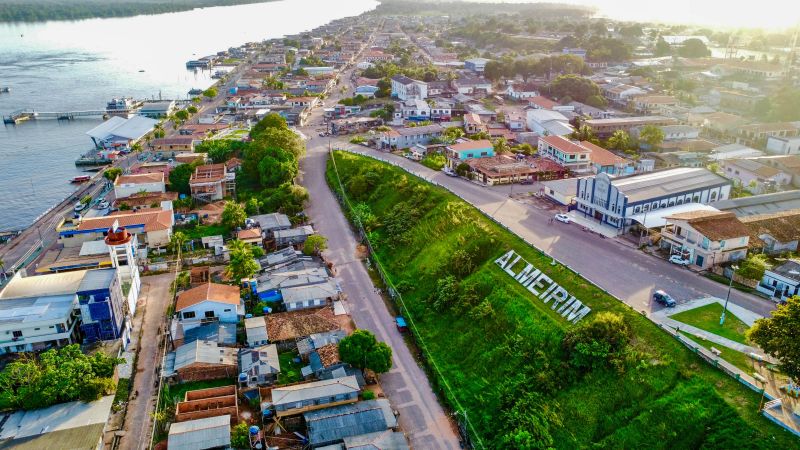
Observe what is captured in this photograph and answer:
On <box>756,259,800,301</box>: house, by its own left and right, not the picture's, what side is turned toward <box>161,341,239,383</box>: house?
front

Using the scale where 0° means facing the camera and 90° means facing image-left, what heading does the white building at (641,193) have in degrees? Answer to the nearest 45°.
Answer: approximately 45°

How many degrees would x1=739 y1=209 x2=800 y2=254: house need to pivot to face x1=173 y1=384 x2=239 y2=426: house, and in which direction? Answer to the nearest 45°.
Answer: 0° — it already faces it

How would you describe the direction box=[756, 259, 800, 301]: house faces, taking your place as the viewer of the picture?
facing the viewer and to the left of the viewer

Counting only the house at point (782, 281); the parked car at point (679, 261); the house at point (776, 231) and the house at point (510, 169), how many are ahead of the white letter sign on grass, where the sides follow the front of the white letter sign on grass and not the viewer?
0

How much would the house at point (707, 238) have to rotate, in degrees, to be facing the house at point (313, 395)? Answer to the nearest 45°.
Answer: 0° — it already faces it

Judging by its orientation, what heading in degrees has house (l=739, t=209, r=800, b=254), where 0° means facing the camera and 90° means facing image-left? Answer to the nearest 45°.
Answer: approximately 45°

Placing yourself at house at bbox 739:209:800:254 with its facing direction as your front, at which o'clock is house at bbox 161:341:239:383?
house at bbox 161:341:239:383 is roughly at 12 o'clock from house at bbox 739:209:800:254.

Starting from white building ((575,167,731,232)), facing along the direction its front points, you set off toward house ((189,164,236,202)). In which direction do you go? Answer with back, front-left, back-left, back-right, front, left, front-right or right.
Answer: front-right

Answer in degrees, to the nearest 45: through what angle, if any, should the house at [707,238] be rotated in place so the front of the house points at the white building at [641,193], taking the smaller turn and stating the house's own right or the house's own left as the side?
approximately 90° to the house's own right

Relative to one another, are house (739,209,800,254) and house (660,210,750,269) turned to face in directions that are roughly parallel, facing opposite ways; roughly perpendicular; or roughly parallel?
roughly parallel

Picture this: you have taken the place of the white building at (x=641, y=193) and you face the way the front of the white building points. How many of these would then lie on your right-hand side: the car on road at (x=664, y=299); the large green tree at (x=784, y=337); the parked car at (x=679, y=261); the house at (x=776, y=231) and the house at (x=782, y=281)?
0

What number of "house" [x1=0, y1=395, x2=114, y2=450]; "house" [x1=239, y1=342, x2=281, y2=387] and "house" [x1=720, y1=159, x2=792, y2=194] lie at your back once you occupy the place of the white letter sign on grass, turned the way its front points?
1

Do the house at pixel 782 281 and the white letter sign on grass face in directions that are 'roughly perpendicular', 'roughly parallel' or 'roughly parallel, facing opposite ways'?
roughly parallel

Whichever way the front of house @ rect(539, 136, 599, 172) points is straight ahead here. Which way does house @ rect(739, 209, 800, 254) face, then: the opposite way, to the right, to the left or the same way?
the same way

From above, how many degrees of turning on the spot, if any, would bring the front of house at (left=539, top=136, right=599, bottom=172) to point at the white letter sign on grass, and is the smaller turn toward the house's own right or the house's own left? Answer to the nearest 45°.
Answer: approximately 45° to the house's own left

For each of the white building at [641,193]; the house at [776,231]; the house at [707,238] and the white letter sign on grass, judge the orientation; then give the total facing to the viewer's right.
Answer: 0

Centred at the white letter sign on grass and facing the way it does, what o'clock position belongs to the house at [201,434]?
The house is roughly at 12 o'clock from the white letter sign on grass.

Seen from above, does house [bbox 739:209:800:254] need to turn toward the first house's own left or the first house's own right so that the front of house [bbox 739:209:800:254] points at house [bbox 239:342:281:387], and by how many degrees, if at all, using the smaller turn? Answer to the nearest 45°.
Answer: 0° — it already faces it

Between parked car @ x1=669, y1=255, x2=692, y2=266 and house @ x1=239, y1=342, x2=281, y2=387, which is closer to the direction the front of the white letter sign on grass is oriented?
the house

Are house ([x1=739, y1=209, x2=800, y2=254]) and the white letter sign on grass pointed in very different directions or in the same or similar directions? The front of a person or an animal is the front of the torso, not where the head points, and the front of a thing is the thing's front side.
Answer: same or similar directions

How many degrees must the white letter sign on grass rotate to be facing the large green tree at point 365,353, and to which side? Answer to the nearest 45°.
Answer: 0° — it already faces it
